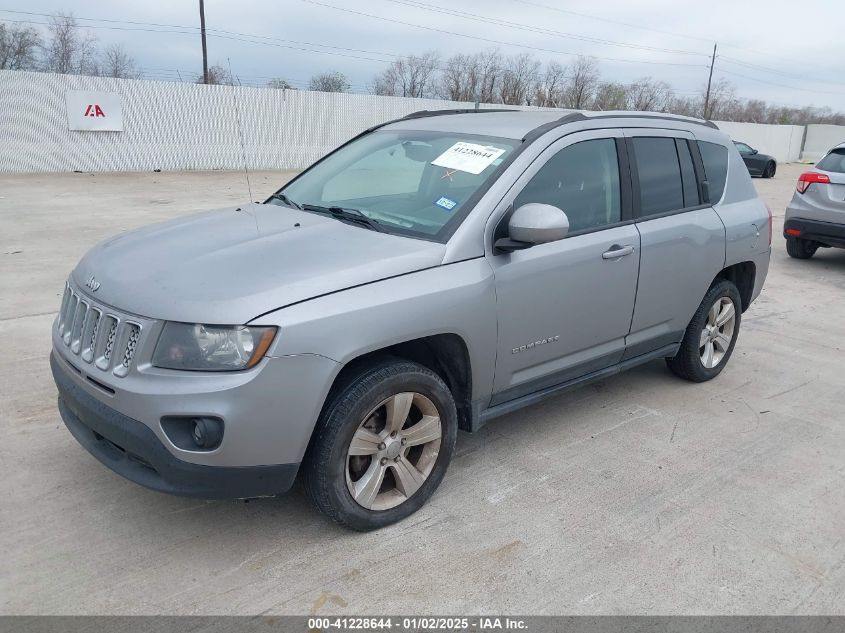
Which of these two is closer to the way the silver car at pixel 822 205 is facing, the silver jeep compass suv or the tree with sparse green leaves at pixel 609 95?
the tree with sparse green leaves

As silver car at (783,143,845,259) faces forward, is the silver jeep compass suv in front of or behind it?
behind

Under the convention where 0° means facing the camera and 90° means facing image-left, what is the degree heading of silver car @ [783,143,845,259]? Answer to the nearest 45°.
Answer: approximately 225°

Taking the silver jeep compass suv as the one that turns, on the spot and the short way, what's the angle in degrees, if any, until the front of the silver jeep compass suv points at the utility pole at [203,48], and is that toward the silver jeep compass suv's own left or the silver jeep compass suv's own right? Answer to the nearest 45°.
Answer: approximately 135° to the silver jeep compass suv's own right

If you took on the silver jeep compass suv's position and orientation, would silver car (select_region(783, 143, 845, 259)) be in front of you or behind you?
behind

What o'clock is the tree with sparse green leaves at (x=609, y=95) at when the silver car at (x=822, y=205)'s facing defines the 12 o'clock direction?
The tree with sparse green leaves is roughly at 10 o'clock from the silver car.

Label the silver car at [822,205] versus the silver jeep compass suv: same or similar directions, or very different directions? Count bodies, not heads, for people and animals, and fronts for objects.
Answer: very different directions

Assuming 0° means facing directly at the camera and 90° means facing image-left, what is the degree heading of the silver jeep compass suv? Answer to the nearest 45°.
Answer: approximately 45°

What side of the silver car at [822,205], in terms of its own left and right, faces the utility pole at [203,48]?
left

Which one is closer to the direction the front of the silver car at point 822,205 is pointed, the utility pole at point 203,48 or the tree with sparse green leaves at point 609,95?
the tree with sparse green leaves
